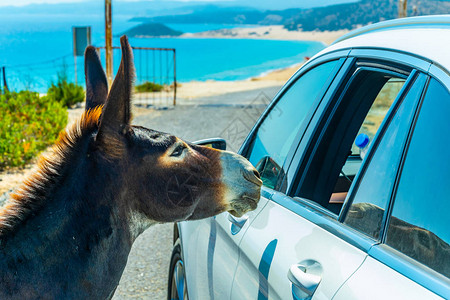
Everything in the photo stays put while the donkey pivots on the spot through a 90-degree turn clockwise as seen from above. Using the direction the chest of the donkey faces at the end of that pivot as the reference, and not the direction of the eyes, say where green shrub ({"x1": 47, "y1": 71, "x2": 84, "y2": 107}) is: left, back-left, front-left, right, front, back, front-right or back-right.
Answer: back

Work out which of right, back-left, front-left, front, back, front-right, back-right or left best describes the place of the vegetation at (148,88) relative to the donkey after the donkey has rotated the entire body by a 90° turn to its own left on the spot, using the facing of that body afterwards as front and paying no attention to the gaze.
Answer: front

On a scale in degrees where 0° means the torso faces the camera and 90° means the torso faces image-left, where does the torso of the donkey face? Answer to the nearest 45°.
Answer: approximately 270°

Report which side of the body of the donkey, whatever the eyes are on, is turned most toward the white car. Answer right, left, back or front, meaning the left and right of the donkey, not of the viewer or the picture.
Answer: front

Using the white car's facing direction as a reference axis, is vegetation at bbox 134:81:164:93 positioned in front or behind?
in front

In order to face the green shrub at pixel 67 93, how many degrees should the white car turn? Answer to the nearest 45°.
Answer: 0° — it already faces it

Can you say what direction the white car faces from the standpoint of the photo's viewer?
facing away from the viewer and to the left of the viewer

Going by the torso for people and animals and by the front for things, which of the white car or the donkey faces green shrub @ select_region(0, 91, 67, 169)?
the white car

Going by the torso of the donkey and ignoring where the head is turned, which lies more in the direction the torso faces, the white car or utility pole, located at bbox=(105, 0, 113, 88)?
the white car

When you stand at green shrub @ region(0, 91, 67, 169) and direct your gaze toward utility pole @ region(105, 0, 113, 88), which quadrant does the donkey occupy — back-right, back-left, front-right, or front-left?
back-right

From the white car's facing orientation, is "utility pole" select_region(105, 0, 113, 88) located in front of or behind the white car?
in front

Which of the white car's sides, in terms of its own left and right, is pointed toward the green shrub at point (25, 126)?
front

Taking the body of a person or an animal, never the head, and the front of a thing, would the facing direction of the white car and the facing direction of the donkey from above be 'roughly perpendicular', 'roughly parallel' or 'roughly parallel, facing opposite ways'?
roughly perpendicular

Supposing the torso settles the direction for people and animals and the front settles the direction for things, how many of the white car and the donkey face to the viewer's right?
1
